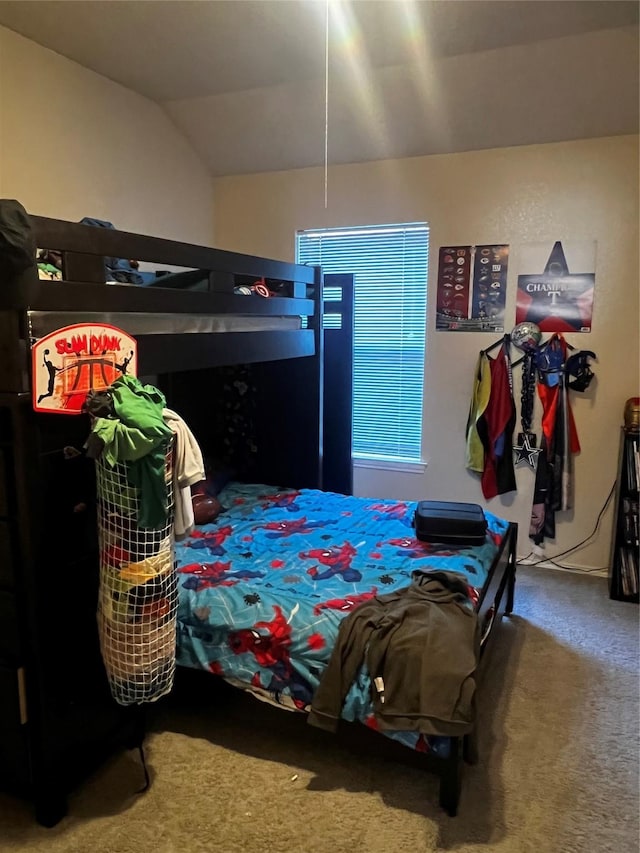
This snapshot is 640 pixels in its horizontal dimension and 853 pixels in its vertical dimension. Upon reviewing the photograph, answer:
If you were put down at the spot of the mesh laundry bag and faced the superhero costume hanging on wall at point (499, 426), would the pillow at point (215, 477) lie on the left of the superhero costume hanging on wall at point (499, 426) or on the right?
left

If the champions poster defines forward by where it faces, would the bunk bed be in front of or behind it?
in front

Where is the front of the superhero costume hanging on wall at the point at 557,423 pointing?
toward the camera

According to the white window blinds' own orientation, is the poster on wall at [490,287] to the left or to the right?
on its left

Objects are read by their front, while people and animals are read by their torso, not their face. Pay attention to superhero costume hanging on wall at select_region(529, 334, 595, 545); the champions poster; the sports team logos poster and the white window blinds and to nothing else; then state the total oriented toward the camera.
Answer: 4

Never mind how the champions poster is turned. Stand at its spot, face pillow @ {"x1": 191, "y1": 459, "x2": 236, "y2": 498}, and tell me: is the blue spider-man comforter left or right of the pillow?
left

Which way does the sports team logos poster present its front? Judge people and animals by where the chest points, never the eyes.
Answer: toward the camera

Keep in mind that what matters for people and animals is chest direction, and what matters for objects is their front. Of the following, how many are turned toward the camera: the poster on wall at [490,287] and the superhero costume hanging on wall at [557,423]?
2

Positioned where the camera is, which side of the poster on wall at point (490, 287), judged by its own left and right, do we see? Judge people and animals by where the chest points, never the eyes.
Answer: front

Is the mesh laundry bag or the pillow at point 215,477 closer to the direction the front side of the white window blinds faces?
the mesh laundry bag

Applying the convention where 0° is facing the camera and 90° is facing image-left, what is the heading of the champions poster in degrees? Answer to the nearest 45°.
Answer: approximately 0°
